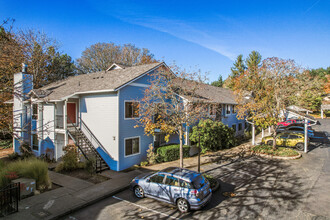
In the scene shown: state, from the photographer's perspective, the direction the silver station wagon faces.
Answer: facing away from the viewer and to the left of the viewer

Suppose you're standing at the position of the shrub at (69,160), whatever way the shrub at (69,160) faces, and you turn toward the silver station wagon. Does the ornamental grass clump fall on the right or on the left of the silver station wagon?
right

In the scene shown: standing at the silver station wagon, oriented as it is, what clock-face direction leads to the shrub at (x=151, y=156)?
The shrub is roughly at 1 o'clock from the silver station wagon.

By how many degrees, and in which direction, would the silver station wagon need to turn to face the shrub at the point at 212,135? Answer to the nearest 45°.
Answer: approximately 45° to its right

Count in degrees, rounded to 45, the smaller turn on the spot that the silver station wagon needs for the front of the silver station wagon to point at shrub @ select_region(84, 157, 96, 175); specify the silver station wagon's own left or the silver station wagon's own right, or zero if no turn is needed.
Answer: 0° — it already faces it

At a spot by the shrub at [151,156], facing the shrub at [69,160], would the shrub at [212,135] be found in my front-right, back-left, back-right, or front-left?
back-right

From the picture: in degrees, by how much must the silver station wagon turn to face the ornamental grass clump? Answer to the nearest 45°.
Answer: approximately 45° to its left

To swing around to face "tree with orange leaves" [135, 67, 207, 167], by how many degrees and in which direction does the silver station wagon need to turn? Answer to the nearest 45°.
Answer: approximately 45° to its right
